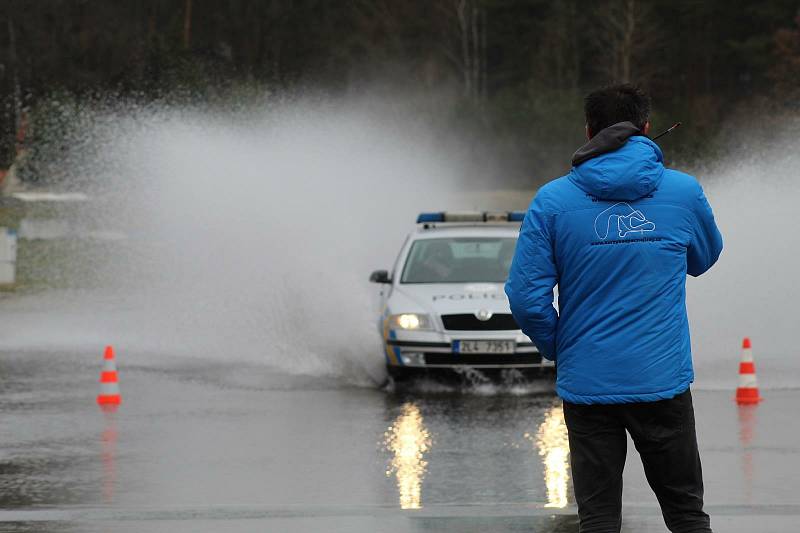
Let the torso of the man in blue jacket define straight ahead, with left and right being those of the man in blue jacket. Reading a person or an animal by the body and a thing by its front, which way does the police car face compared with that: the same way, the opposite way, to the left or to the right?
the opposite way

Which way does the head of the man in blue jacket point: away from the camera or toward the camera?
away from the camera

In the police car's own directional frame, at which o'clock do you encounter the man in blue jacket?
The man in blue jacket is roughly at 12 o'clock from the police car.

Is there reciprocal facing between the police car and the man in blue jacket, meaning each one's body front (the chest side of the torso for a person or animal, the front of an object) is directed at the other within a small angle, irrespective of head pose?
yes

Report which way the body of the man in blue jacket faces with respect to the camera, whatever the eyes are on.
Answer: away from the camera

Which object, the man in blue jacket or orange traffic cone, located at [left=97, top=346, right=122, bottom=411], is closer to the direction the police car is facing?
the man in blue jacket

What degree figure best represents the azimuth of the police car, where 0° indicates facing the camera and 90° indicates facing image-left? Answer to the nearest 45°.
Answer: approximately 0°

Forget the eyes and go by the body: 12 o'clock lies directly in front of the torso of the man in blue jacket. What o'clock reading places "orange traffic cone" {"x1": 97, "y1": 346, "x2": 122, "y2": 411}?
The orange traffic cone is roughly at 11 o'clock from the man in blue jacket.

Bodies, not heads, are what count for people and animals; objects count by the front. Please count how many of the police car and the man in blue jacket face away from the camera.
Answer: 1

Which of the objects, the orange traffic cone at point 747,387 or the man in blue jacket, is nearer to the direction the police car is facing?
the man in blue jacket
